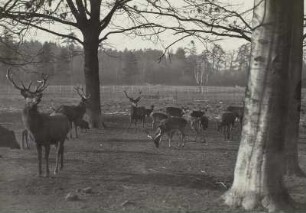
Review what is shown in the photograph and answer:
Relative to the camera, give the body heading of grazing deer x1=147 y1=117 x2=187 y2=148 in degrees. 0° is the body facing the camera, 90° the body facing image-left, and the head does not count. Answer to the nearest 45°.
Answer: approximately 90°

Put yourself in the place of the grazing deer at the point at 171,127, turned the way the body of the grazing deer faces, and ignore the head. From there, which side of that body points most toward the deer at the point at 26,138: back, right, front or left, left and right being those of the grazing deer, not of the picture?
front

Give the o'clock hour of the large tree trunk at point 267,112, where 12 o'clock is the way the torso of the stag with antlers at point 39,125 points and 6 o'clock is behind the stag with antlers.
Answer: The large tree trunk is roughly at 9 o'clock from the stag with antlers.

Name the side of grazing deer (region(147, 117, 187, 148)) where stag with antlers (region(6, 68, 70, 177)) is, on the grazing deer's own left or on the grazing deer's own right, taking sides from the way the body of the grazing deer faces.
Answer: on the grazing deer's own left

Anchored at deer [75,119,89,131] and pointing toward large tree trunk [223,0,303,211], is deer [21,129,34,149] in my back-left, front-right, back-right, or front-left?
front-right

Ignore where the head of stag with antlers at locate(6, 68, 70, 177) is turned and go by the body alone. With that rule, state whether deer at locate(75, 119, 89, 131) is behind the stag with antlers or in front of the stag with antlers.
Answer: behind

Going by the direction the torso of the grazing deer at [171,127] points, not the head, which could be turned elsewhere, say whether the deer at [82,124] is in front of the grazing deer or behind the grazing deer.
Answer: in front

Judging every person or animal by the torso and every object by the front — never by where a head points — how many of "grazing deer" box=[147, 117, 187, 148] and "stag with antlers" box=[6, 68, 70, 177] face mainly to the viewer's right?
0

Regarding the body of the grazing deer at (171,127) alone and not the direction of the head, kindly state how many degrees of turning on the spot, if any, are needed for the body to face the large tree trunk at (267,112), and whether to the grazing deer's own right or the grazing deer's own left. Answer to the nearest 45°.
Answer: approximately 90° to the grazing deer's own left

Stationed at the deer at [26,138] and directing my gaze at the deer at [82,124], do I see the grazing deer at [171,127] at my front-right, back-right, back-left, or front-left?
front-right

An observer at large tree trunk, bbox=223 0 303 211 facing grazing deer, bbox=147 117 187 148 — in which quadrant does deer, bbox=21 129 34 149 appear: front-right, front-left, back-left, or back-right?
front-left

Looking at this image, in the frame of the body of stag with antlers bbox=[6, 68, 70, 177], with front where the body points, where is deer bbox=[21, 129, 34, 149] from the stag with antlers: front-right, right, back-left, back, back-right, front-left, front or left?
back-right

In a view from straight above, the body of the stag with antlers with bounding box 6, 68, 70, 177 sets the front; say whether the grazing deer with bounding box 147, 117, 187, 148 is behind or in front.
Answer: behind
